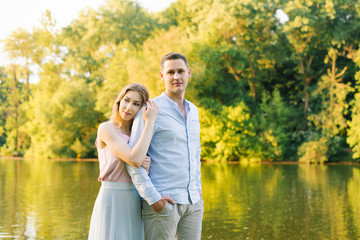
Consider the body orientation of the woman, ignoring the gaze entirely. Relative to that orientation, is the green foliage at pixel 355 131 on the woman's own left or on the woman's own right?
on the woman's own left

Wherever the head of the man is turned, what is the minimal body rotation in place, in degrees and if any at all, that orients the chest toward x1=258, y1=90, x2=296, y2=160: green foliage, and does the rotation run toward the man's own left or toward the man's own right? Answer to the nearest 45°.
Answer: approximately 135° to the man's own left

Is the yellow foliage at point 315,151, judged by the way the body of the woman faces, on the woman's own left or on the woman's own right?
on the woman's own left

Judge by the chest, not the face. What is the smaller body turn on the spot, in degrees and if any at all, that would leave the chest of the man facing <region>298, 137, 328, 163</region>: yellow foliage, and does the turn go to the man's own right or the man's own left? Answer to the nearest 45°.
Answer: approximately 135° to the man's own left

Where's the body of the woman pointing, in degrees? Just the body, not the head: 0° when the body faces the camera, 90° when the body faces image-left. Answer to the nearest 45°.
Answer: approximately 315°

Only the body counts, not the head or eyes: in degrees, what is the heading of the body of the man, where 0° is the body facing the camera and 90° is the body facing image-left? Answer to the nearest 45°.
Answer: approximately 315°

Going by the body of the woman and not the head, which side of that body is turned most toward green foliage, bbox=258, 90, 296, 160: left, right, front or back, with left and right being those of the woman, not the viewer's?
left
